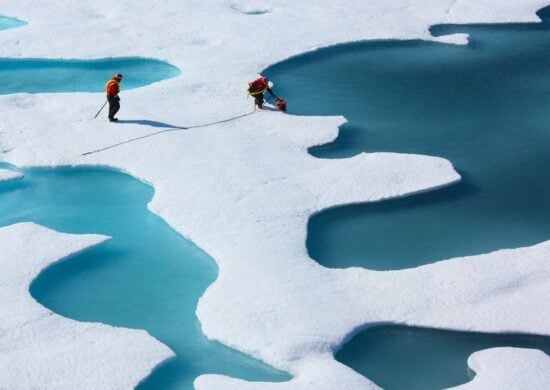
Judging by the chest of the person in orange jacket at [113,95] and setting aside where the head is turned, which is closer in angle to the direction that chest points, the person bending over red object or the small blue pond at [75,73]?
the person bending over red object

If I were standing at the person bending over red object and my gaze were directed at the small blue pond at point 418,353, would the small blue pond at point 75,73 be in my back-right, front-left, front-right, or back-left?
back-right

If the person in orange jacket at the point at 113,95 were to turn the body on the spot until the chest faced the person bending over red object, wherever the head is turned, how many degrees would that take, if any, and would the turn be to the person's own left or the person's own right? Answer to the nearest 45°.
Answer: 0° — they already face them

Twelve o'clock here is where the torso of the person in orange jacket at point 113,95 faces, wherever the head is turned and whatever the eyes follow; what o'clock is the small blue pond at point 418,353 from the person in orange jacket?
The small blue pond is roughly at 2 o'clock from the person in orange jacket.

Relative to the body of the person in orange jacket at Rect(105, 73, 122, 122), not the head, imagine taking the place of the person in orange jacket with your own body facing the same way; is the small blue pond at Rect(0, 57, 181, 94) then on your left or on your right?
on your left

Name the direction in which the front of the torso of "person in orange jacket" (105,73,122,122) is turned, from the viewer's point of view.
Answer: to the viewer's right
